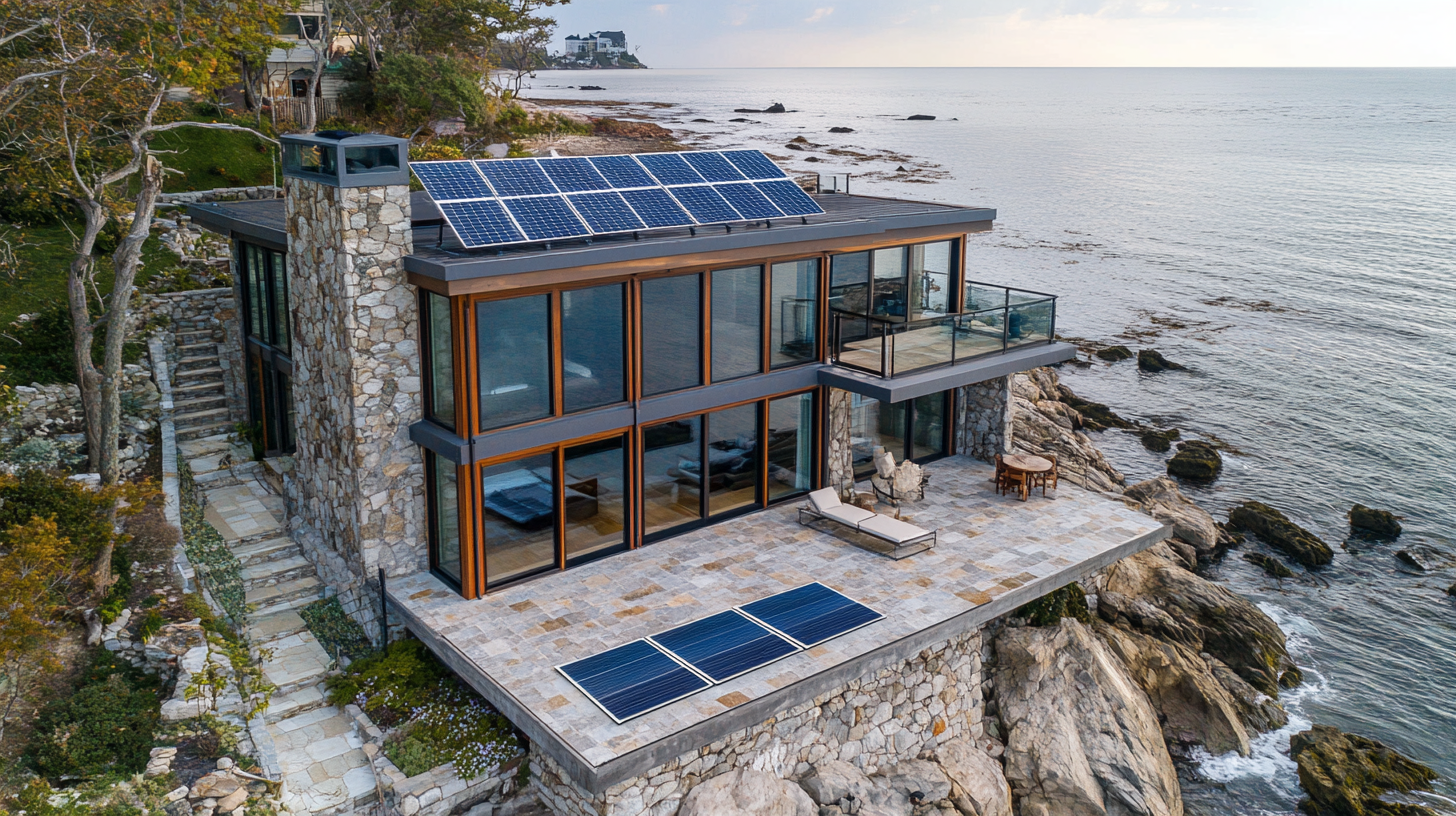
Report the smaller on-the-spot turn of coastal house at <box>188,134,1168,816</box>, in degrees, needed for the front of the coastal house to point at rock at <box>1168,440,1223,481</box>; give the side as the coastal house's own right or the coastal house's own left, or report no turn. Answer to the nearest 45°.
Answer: approximately 90° to the coastal house's own left

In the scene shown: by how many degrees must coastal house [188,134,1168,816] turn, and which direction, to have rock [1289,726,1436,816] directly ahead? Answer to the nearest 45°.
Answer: approximately 45° to its left

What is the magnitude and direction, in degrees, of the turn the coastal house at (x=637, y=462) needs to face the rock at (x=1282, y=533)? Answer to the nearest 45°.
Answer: approximately 90° to its left

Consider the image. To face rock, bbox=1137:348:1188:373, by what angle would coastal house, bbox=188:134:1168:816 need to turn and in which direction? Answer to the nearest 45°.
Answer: approximately 90° to its left

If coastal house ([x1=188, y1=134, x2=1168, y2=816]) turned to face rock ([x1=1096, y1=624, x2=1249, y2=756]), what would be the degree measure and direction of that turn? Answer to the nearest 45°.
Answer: approximately 45° to its left

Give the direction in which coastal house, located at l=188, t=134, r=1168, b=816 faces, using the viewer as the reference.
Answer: facing the viewer and to the right of the viewer
